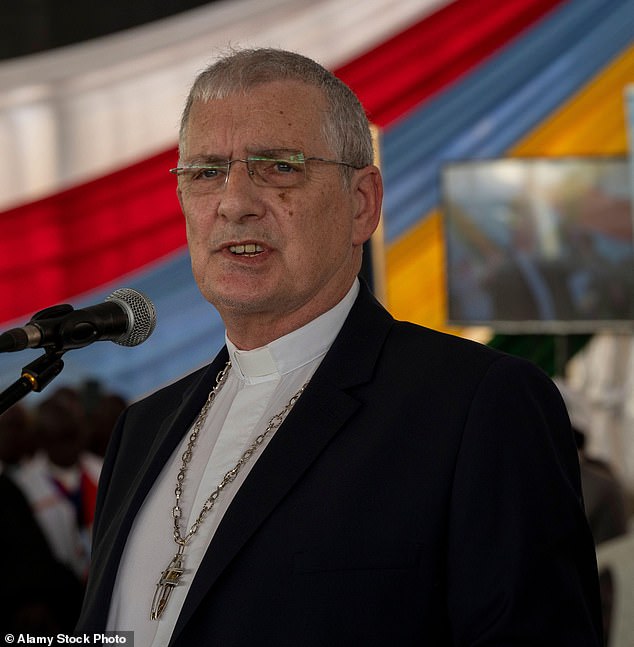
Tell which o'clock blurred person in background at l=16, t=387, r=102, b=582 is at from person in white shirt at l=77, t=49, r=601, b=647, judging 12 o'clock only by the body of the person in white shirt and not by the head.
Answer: The blurred person in background is roughly at 4 o'clock from the person in white shirt.

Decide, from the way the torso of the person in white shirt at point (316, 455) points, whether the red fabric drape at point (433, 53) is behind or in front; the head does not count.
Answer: behind

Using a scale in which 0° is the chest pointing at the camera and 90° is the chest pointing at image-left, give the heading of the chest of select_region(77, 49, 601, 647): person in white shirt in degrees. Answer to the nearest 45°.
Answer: approximately 45°
